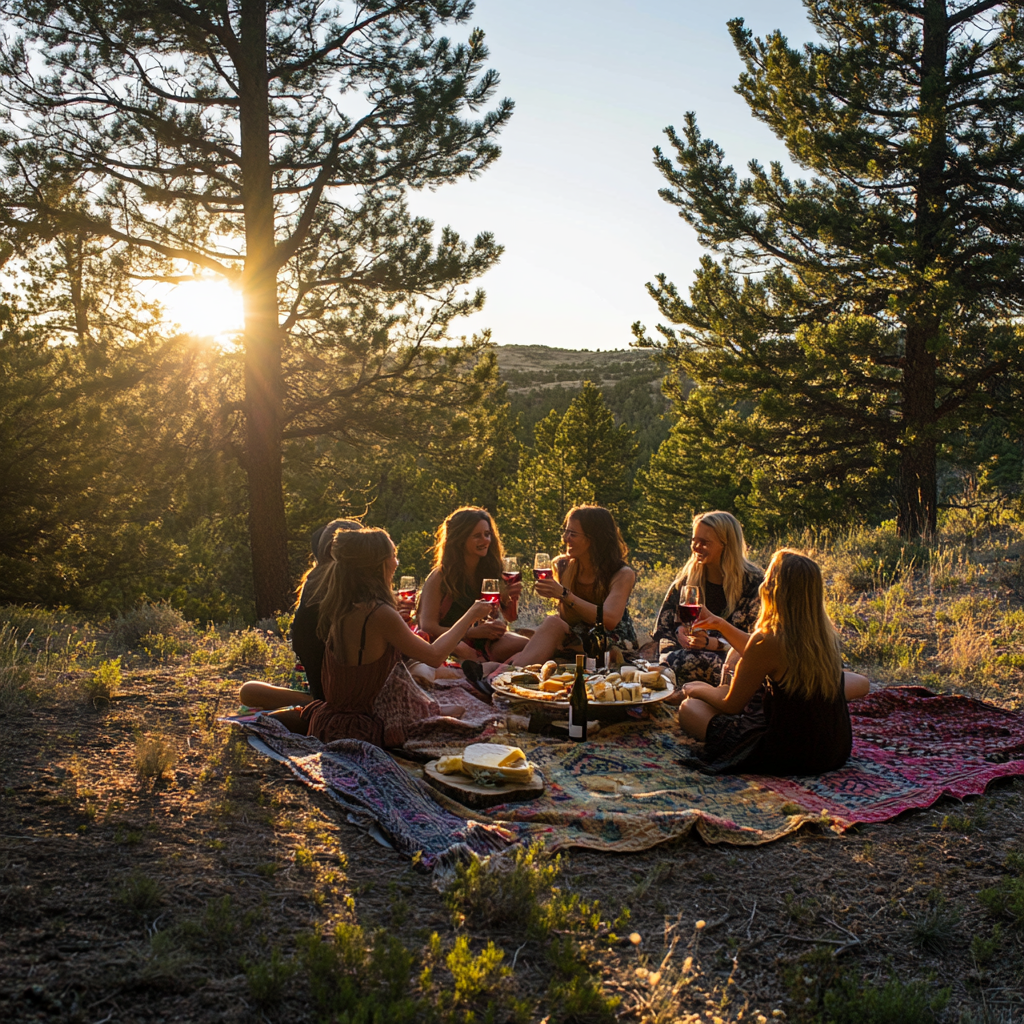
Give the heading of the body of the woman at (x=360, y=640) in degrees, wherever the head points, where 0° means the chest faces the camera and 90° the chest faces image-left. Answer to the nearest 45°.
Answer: approximately 225°

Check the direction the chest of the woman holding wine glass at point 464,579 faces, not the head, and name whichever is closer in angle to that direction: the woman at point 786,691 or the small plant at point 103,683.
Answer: the woman

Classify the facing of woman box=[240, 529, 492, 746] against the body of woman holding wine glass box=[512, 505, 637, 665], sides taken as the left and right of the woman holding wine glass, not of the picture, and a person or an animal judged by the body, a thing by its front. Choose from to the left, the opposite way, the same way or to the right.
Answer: the opposite way

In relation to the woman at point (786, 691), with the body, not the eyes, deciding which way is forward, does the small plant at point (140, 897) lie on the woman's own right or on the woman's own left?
on the woman's own left

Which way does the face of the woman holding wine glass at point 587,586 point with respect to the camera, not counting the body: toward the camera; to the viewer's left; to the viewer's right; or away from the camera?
to the viewer's left

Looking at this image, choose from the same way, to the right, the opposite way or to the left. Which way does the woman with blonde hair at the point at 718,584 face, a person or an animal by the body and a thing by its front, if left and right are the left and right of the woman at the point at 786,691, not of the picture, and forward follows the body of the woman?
to the left

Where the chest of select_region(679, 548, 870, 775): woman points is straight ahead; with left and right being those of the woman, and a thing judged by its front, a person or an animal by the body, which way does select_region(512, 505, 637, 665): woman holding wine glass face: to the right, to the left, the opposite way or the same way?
to the left

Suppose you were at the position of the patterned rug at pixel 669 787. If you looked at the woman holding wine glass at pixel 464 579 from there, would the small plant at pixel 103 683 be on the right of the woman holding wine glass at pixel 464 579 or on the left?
left

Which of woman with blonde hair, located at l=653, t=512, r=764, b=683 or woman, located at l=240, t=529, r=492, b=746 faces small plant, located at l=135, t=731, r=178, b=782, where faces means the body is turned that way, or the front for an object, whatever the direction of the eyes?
the woman with blonde hair

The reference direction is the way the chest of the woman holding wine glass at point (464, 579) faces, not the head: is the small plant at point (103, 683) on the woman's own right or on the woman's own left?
on the woman's own right
